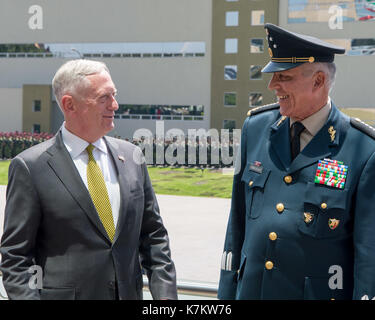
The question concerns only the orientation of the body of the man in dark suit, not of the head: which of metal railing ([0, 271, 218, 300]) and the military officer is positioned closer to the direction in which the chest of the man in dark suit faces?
the military officer

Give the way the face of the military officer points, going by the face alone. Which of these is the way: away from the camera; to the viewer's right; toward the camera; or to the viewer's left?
to the viewer's left

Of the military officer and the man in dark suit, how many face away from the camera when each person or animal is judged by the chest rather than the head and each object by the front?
0

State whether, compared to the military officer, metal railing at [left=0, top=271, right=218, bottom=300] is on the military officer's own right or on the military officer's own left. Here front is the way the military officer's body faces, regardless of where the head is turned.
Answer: on the military officer's own right

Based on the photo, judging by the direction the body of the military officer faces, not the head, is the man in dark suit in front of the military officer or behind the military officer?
in front

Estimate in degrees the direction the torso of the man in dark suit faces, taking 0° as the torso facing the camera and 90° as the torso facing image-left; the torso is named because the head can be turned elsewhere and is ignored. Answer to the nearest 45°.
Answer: approximately 315°

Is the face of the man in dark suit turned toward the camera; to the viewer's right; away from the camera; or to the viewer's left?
to the viewer's right

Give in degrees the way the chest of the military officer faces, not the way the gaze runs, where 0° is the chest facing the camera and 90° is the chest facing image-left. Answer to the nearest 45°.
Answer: approximately 45°

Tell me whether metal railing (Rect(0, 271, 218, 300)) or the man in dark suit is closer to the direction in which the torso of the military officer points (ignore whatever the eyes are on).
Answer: the man in dark suit
